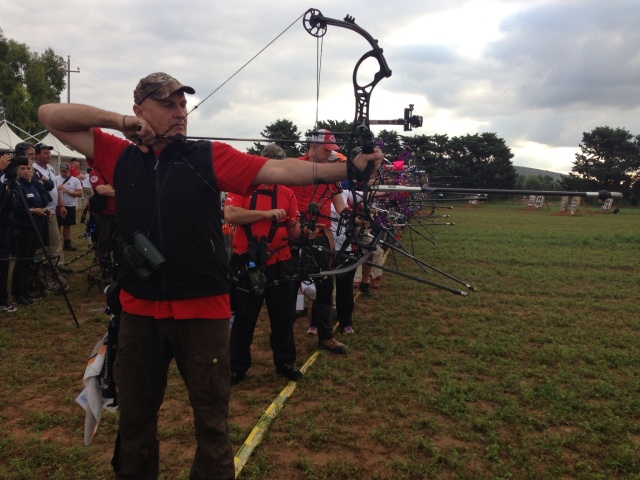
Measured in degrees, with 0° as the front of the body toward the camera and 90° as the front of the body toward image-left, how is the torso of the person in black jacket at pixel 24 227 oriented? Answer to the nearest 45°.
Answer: approximately 315°

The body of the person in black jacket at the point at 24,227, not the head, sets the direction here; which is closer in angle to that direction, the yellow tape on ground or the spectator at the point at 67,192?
the yellow tape on ground

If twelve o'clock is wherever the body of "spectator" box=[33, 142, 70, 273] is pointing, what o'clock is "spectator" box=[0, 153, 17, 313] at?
"spectator" box=[0, 153, 17, 313] is roughly at 2 o'clock from "spectator" box=[33, 142, 70, 273].

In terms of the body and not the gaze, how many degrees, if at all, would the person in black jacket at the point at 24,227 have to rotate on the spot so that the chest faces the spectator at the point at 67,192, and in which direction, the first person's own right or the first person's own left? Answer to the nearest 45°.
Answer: approximately 135° to the first person's own left

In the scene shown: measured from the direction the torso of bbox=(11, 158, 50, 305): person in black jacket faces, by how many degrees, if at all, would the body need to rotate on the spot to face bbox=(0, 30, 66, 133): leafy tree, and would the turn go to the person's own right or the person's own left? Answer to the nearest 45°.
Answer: approximately 135° to the person's own left

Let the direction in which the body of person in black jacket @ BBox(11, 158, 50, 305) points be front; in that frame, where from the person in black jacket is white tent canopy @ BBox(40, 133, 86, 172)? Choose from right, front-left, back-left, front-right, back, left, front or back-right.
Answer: back-left

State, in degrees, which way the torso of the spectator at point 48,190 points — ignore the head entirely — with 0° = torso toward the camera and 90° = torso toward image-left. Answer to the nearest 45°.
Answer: approximately 315°

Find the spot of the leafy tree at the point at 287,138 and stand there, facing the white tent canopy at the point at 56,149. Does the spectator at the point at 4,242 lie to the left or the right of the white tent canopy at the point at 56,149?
left

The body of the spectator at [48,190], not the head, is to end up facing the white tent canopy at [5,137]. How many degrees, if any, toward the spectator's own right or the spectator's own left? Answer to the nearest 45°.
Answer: approximately 135° to the spectator's own left

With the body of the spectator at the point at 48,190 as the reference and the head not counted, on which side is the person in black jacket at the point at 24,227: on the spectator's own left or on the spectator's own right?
on the spectator's own right
